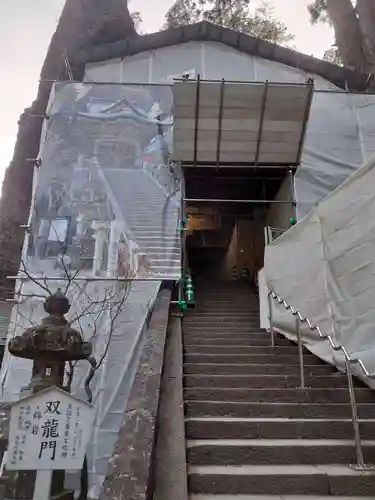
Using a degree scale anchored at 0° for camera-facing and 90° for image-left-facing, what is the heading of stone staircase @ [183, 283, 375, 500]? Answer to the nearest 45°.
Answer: approximately 0°

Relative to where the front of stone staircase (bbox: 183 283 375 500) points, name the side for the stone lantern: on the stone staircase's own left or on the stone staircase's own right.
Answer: on the stone staircase's own right
